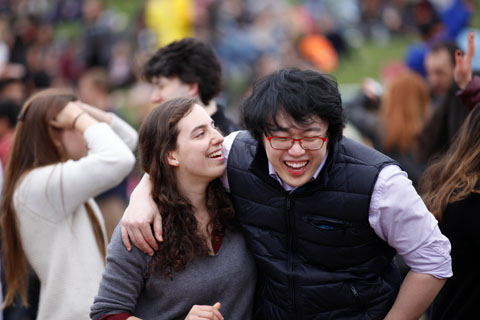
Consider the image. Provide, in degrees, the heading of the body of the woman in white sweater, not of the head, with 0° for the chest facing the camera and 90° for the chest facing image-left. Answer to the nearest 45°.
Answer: approximately 270°

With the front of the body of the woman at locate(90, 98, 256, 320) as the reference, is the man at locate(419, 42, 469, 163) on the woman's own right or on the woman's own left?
on the woman's own left
